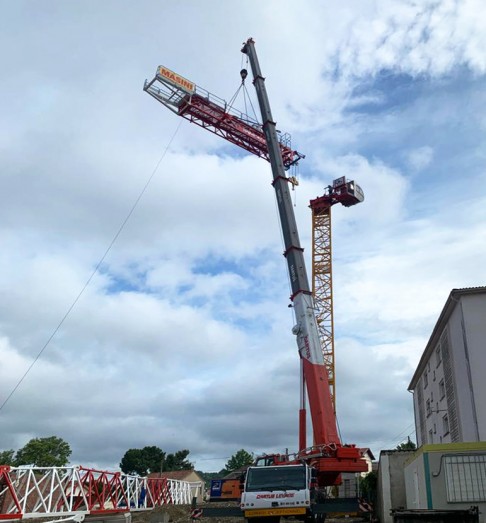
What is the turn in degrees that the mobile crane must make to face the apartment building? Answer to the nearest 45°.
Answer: approximately 135° to its left

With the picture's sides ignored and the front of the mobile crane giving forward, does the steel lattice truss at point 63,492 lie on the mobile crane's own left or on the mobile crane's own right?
on the mobile crane's own right

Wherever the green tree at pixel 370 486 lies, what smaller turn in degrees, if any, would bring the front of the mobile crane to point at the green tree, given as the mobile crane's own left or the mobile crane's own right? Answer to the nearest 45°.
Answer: approximately 180°

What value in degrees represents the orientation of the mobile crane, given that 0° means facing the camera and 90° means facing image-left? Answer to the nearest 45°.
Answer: approximately 0°
